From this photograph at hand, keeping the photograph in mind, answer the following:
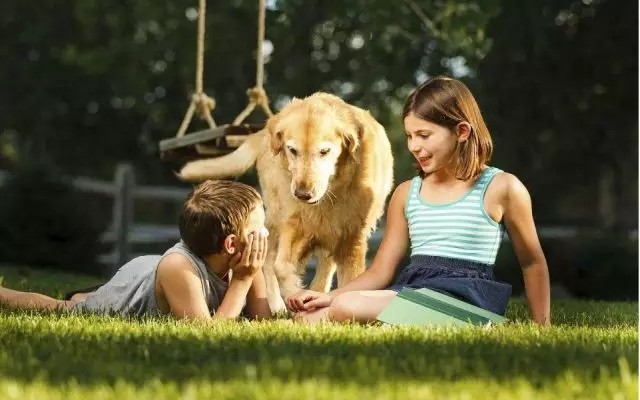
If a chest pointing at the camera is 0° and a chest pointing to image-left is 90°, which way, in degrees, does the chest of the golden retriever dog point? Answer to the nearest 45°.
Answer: approximately 0°

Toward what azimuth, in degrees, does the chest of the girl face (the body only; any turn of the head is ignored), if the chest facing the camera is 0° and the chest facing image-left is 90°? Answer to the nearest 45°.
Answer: approximately 45°

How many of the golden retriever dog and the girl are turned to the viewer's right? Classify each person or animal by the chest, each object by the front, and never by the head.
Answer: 0

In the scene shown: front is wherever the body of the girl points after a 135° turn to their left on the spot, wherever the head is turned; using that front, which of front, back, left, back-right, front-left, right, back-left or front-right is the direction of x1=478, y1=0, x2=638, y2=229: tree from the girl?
left

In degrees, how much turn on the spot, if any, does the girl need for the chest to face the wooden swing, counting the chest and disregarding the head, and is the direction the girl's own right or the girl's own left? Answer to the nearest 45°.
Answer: approximately 90° to the girl's own right

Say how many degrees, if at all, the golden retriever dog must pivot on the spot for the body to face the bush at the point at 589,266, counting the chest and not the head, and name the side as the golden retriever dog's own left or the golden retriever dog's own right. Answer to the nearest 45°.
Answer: approximately 135° to the golden retriever dog's own left

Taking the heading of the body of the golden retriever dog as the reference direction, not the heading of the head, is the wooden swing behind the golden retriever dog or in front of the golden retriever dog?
behind

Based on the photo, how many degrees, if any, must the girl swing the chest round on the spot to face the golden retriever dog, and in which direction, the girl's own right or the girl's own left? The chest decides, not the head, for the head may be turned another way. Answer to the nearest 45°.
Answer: approximately 90° to the girl's own right
